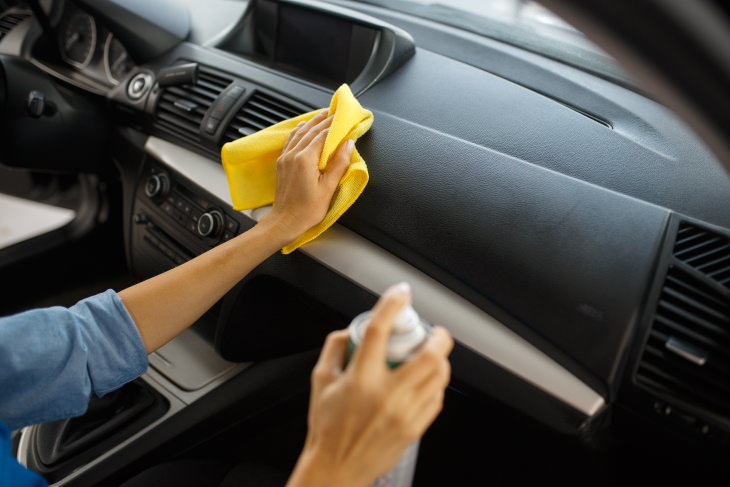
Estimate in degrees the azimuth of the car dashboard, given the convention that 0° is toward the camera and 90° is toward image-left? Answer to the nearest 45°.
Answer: approximately 45°
